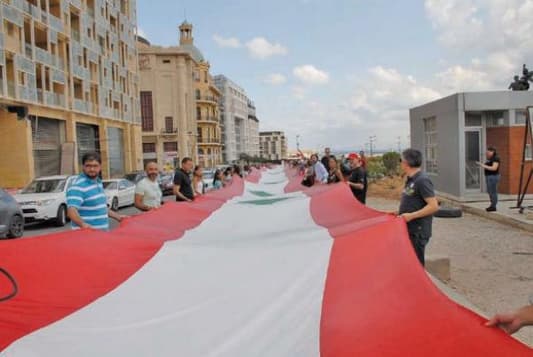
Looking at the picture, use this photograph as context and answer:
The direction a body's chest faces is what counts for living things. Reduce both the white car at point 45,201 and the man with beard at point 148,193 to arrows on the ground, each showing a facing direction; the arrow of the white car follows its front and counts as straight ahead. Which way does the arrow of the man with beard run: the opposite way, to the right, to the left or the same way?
to the left

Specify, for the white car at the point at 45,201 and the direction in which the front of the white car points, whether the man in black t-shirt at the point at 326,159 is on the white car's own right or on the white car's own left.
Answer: on the white car's own left

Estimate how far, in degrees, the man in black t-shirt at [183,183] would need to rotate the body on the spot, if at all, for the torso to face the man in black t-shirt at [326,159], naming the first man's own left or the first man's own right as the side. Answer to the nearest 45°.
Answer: approximately 90° to the first man's own left

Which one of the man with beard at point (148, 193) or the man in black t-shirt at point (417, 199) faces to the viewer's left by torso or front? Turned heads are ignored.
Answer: the man in black t-shirt

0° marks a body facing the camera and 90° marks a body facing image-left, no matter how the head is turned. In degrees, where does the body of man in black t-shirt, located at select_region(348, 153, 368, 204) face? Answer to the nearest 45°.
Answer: approximately 90°

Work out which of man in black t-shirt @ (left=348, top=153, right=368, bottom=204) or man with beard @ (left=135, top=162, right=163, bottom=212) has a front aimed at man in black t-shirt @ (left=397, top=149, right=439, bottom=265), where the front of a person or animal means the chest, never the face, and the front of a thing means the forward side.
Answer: the man with beard

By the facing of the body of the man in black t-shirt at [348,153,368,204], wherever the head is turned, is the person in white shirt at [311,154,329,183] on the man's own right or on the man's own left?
on the man's own right

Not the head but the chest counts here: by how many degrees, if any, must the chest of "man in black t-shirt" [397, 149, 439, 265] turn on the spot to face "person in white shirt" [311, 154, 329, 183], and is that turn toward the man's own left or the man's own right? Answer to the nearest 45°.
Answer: approximately 90° to the man's own right

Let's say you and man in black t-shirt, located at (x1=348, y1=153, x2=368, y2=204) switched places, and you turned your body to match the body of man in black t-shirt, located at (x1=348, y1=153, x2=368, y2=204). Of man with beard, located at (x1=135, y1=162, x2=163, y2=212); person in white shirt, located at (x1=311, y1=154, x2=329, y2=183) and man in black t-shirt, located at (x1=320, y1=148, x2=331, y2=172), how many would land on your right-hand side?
2

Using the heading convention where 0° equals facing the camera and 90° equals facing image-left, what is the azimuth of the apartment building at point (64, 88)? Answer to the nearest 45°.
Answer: approximately 315°
